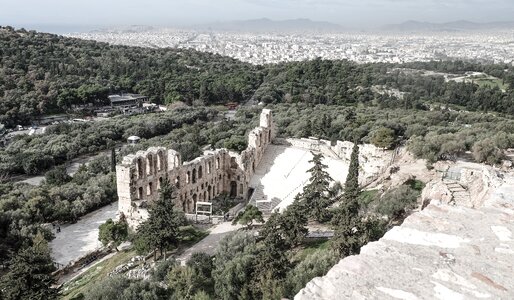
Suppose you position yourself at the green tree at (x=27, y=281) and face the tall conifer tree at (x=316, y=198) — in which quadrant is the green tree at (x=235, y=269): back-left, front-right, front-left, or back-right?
front-right

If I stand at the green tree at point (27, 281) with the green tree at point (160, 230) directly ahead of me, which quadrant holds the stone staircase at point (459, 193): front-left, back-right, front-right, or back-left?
front-right

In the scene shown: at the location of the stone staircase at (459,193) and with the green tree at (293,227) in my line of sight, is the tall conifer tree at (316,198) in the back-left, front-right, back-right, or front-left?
front-right

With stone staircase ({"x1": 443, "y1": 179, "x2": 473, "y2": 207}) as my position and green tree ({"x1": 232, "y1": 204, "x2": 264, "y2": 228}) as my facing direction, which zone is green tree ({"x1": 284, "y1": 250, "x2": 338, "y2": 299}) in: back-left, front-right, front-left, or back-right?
front-left

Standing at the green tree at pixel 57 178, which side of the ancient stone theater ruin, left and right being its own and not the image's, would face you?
front

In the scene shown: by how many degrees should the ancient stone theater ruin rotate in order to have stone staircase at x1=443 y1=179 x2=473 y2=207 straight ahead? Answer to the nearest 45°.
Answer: approximately 180°

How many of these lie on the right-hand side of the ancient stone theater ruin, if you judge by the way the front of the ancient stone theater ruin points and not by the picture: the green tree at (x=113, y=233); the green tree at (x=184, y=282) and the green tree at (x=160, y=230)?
0

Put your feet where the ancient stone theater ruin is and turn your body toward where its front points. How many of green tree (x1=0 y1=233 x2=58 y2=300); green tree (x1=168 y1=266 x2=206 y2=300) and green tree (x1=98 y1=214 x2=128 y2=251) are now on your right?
0

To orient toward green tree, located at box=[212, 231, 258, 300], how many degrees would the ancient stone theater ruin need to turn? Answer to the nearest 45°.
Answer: approximately 135° to its left

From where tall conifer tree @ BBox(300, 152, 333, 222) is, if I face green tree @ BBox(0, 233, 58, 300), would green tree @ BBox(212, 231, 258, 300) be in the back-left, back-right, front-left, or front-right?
front-left

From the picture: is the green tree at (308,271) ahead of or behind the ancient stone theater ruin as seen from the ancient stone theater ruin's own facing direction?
behind

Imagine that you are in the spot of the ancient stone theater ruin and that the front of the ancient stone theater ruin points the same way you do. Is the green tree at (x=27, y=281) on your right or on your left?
on your left

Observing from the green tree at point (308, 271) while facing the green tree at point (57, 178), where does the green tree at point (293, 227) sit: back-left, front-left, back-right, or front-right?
front-right

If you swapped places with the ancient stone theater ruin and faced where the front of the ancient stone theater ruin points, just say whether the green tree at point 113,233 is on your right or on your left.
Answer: on your left
